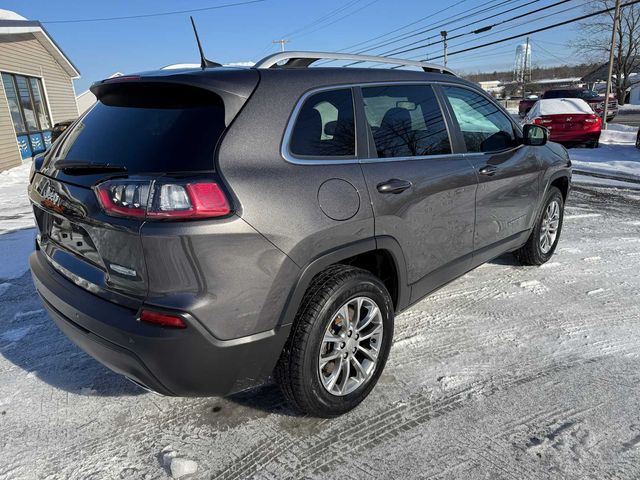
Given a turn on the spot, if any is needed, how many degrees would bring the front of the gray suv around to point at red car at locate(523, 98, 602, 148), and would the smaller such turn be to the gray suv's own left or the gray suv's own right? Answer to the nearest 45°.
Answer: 0° — it already faces it

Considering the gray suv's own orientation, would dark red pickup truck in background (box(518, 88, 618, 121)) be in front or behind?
in front

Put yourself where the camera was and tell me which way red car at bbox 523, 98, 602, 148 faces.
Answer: facing away from the viewer

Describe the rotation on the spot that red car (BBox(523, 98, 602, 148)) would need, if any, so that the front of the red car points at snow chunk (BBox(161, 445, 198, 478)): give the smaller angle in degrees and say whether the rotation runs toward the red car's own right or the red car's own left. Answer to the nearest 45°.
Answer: approximately 180°

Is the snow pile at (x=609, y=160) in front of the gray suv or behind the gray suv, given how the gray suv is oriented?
in front

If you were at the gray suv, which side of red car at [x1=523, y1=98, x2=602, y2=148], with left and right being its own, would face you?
back

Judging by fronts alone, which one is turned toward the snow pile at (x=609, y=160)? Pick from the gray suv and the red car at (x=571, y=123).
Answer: the gray suv

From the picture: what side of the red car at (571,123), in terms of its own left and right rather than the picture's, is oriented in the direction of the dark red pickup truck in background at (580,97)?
front

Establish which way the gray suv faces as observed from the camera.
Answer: facing away from the viewer and to the right of the viewer

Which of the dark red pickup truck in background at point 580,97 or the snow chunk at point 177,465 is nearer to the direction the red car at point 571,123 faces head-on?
the dark red pickup truck in background

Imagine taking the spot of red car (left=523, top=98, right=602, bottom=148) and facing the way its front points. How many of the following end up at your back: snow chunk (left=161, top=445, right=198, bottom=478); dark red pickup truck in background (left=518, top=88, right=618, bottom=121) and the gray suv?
2

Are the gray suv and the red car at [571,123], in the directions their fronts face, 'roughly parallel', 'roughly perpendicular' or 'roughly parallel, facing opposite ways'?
roughly parallel
